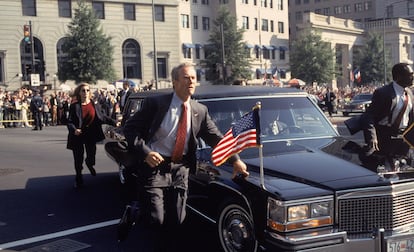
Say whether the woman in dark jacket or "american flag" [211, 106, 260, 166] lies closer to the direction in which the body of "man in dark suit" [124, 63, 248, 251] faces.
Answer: the american flag

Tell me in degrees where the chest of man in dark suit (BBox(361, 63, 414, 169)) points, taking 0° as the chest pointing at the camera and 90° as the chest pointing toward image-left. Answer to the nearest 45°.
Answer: approximately 315°

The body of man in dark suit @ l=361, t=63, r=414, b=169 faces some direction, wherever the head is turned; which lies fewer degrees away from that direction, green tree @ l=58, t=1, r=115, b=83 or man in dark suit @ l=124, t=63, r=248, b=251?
the man in dark suit

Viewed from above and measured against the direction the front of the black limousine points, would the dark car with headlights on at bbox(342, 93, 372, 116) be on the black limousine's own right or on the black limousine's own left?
on the black limousine's own left
